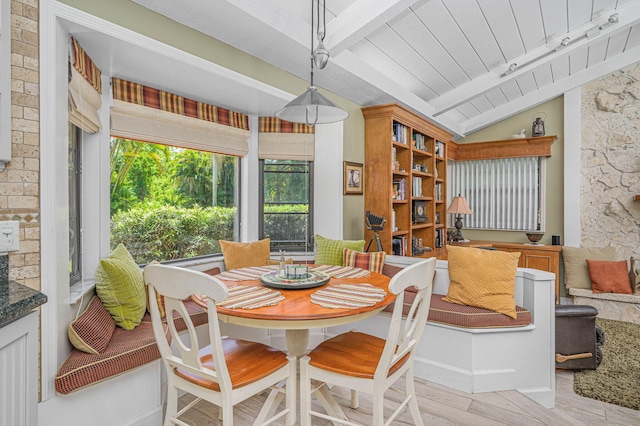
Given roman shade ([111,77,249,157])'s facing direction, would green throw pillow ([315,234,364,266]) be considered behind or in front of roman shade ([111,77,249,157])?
in front

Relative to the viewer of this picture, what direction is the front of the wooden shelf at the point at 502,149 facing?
facing the viewer

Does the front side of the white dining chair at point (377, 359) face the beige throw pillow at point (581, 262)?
no

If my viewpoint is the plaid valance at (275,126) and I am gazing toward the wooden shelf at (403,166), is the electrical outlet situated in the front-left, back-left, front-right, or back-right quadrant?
back-right

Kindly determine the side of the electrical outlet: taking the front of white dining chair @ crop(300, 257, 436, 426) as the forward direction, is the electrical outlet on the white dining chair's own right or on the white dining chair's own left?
on the white dining chair's own left

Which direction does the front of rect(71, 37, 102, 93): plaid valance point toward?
to the viewer's right

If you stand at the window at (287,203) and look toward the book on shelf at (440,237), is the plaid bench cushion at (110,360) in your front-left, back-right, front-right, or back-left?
back-right

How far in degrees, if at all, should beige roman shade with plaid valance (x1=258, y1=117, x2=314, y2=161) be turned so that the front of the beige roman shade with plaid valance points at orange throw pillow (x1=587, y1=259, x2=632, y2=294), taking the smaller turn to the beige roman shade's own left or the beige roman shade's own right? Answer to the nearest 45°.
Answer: approximately 90° to the beige roman shade's own left

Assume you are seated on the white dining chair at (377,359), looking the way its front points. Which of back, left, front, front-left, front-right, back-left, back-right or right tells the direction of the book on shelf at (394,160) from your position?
front-right

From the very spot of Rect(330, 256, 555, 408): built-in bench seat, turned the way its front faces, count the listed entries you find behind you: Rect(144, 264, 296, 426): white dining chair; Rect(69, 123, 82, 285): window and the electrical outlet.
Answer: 0

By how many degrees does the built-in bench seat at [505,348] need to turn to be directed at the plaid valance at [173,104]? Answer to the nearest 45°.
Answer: approximately 45° to its right

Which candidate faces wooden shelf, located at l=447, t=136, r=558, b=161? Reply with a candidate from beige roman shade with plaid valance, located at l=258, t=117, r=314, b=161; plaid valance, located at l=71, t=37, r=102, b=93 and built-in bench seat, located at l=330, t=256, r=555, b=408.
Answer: plaid valance, located at l=71, t=37, r=102, b=93

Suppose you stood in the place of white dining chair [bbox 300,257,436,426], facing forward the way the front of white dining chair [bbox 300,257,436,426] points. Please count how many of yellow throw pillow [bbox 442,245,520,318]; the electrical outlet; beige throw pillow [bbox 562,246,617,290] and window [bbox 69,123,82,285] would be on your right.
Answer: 2

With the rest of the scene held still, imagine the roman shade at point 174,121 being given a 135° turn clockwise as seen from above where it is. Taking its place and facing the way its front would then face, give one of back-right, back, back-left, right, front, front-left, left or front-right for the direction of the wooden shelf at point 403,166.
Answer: back

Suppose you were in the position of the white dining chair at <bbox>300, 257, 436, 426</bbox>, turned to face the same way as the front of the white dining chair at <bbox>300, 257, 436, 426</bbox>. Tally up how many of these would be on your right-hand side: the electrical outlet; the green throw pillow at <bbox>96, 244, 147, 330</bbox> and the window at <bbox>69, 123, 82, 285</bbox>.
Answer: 0

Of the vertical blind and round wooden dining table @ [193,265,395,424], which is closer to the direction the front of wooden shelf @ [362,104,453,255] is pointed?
the round wooden dining table

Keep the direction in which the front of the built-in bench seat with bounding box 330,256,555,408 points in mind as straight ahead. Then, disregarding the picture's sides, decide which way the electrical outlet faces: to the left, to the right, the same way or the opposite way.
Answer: to the left

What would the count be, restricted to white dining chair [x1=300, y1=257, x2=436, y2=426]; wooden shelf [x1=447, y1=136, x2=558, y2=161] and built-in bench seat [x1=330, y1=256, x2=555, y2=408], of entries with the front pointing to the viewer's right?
0
